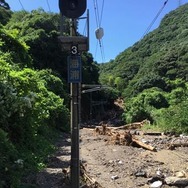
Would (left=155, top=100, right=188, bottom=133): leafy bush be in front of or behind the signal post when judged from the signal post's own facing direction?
behind

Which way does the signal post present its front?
toward the camera

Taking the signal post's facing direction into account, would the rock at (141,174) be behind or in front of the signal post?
behind

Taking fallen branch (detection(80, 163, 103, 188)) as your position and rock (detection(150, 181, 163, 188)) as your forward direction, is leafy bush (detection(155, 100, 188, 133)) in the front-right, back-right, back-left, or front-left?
front-left

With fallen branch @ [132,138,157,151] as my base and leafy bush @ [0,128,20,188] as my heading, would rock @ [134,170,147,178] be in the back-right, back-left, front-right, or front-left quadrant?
front-left

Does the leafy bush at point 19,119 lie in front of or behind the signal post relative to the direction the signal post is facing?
behind
